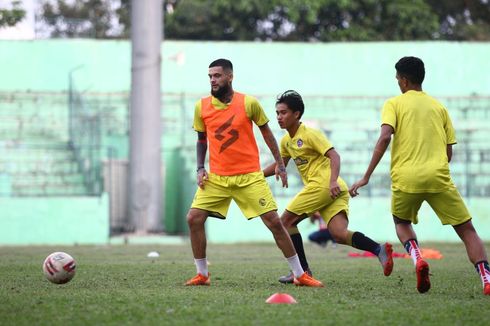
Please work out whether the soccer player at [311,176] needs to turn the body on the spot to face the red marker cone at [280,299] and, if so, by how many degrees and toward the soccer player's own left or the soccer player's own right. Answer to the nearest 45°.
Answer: approximately 45° to the soccer player's own left

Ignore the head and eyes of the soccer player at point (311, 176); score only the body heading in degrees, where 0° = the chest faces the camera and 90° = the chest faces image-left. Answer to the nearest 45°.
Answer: approximately 45°

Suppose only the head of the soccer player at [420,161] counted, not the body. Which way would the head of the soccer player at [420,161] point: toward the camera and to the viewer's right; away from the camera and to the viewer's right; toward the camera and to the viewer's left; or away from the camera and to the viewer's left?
away from the camera and to the viewer's left

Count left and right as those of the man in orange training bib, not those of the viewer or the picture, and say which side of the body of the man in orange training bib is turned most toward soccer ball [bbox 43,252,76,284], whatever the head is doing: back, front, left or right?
right

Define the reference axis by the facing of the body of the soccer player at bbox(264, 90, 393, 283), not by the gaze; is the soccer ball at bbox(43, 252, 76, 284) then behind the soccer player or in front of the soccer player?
in front

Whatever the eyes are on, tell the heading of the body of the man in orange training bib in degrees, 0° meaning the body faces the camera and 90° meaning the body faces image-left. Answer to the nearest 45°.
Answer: approximately 0°

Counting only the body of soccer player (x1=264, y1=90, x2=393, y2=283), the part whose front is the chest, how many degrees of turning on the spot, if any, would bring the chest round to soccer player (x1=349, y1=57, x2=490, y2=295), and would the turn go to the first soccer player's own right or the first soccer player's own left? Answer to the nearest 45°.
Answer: approximately 90° to the first soccer player's own left
